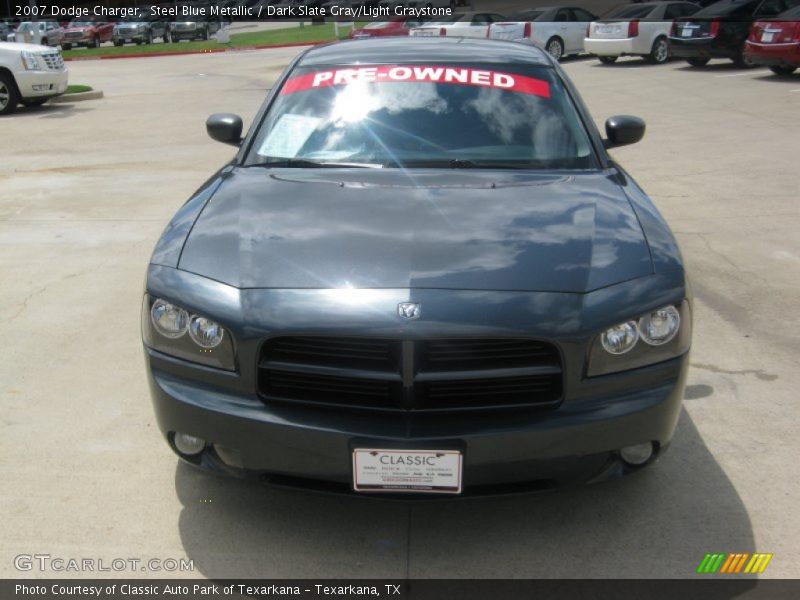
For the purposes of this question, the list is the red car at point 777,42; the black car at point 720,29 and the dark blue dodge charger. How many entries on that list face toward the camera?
1

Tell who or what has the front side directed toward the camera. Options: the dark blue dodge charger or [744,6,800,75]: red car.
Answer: the dark blue dodge charger

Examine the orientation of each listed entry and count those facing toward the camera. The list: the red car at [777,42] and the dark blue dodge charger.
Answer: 1

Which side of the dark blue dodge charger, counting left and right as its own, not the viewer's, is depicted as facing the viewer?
front

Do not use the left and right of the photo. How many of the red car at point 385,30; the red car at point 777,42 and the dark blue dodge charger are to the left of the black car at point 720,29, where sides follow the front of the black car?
1

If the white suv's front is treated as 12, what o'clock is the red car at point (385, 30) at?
The red car is roughly at 9 o'clock from the white suv.

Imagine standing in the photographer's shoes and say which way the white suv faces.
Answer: facing the viewer and to the right of the viewer

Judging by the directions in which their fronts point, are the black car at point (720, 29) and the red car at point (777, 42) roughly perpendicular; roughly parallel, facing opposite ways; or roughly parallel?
roughly parallel

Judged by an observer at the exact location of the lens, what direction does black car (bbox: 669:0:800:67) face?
facing away from the viewer and to the right of the viewer

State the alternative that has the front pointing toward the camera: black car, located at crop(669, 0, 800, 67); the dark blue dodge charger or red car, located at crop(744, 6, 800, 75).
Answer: the dark blue dodge charger
